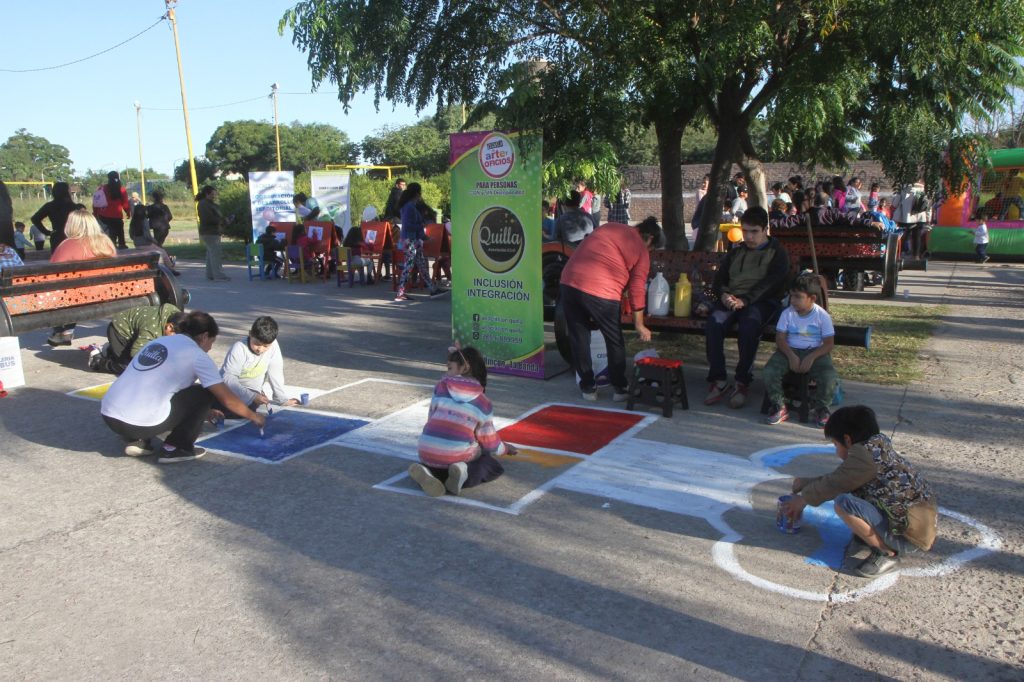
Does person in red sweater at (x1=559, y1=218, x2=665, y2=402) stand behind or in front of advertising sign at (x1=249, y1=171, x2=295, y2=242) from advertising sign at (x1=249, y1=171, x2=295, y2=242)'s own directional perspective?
in front

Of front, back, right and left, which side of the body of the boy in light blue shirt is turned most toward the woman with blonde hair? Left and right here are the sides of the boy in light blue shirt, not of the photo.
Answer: right

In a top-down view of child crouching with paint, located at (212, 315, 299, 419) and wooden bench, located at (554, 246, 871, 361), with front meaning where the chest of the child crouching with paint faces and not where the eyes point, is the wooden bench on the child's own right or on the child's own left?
on the child's own left

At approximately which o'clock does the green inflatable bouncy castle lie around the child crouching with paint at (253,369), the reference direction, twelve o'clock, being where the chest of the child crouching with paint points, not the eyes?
The green inflatable bouncy castle is roughly at 8 o'clock from the child crouching with paint.

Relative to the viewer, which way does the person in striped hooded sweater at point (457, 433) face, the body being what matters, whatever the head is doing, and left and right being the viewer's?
facing away from the viewer and to the right of the viewer

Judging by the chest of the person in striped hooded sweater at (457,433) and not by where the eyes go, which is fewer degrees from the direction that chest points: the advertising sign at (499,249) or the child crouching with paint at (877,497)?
the advertising sign

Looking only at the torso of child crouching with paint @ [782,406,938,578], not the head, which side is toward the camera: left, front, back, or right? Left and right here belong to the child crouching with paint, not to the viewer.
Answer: left

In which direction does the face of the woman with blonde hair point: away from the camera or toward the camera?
away from the camera

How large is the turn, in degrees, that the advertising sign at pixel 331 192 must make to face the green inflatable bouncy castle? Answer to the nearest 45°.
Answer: approximately 90° to its left

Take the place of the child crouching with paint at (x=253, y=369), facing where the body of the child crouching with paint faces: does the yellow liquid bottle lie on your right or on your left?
on your left

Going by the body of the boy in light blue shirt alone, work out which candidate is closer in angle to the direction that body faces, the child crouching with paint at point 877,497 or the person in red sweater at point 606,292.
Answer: the child crouching with paint

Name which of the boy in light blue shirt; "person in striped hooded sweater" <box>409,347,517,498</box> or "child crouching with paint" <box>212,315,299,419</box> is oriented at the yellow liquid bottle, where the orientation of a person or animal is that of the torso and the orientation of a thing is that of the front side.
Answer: "person in striped hooded sweater" <box>409,347,517,498</box>

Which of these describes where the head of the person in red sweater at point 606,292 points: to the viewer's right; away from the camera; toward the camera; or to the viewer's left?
to the viewer's right
